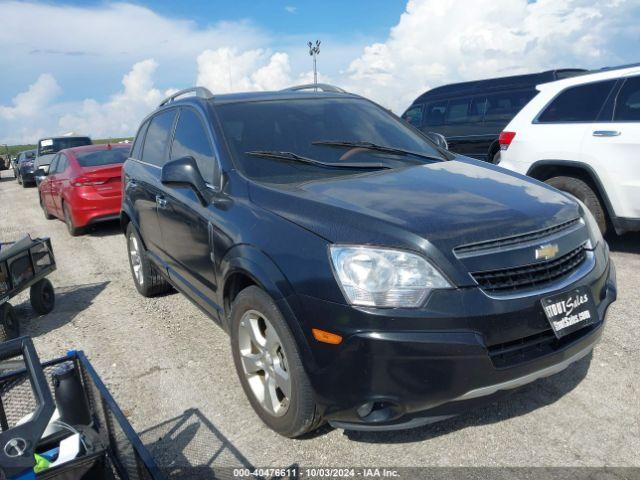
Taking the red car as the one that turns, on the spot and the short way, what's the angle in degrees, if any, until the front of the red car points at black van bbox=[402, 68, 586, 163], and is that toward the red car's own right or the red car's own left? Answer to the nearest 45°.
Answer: approximately 135° to the red car's own right

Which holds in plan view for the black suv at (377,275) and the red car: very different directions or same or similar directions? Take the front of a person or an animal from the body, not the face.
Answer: very different directions

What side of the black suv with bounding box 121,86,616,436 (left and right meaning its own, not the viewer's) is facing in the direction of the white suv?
left

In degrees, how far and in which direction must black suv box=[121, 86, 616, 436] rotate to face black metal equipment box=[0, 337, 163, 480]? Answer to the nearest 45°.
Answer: approximately 90° to its right

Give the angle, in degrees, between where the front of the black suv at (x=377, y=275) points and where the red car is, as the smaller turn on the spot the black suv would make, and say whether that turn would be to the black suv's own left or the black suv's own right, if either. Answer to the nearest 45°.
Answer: approximately 180°

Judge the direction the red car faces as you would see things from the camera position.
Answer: facing away from the viewer and to the left of the viewer

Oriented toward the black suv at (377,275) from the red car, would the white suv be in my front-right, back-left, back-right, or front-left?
front-left

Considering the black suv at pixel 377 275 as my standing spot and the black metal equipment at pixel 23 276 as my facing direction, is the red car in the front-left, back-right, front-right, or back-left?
front-right

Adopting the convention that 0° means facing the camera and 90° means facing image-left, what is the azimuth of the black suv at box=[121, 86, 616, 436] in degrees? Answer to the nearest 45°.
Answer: approximately 315°

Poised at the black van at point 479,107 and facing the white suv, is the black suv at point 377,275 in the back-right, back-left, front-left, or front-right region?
front-right

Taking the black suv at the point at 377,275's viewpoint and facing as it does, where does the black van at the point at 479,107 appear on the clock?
the black van at the point at 479,107 is roughly at 8 o'clock from the black suv at the point at 377,275.

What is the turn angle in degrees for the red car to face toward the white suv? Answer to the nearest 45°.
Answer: approximately 180°
